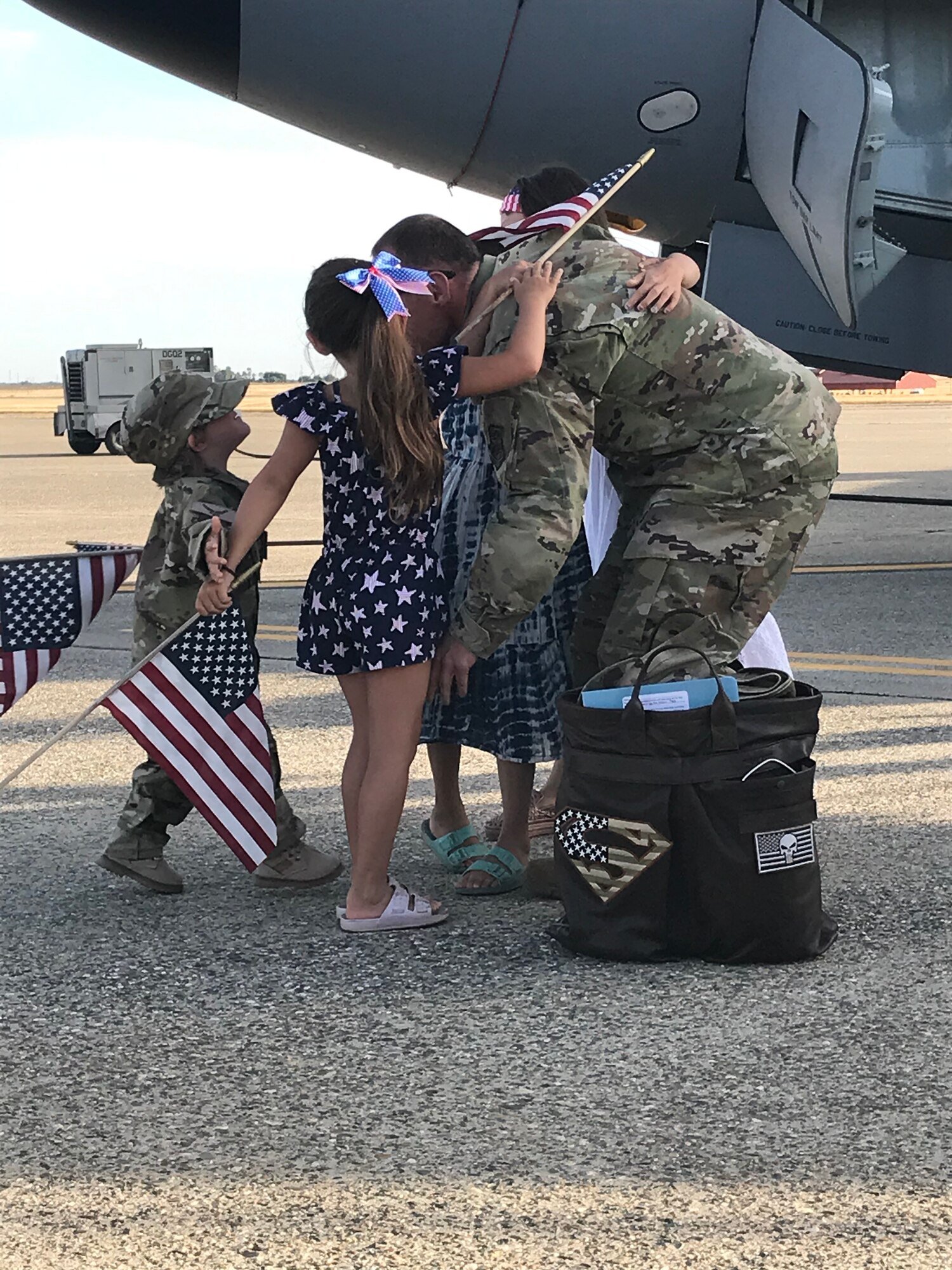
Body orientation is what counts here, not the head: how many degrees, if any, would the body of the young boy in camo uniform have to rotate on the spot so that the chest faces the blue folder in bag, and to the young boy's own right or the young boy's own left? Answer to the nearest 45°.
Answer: approximately 45° to the young boy's own right

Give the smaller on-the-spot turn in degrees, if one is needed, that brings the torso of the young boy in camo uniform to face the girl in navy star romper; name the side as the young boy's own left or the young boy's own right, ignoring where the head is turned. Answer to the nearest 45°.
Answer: approximately 45° to the young boy's own right

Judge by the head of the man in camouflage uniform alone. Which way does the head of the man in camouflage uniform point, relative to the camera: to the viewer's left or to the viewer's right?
to the viewer's left

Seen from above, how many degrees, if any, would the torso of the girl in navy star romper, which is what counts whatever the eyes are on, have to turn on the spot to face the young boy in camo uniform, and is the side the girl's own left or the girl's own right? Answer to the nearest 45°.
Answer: approximately 90° to the girl's own left

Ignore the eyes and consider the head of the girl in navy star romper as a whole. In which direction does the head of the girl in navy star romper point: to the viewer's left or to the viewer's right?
to the viewer's right

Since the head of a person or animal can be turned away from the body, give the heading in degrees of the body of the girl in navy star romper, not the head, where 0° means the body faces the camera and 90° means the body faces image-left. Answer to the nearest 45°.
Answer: approximately 225°

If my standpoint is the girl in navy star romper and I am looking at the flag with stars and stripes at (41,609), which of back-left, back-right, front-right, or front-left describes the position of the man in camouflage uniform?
back-right

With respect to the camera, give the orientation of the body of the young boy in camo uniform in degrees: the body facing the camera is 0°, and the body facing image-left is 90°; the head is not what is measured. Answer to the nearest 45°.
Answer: approximately 270°

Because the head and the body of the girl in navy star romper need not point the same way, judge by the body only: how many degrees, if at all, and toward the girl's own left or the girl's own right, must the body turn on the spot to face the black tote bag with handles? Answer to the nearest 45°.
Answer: approximately 90° to the girl's own right
